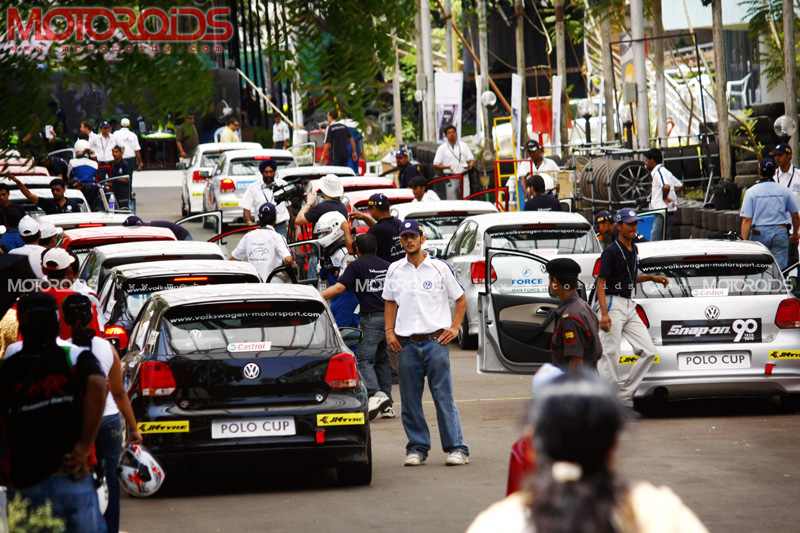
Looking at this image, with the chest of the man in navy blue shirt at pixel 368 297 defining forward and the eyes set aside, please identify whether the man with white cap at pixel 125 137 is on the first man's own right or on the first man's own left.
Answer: on the first man's own left

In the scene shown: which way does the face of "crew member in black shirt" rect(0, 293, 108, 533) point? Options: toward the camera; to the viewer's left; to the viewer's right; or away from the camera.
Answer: away from the camera

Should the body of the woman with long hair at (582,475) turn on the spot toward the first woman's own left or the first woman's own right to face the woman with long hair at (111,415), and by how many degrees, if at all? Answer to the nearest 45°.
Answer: approximately 45° to the first woman's own left

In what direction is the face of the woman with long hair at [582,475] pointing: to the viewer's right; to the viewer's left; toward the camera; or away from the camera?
away from the camera

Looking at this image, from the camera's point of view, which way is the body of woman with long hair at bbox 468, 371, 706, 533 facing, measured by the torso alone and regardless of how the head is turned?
away from the camera

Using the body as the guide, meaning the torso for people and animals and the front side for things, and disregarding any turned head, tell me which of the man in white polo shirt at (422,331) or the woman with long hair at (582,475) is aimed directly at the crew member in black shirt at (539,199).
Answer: the woman with long hair

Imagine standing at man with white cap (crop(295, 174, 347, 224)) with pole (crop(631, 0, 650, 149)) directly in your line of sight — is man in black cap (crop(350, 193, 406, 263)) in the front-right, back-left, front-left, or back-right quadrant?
back-right

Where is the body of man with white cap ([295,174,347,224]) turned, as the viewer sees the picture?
away from the camera

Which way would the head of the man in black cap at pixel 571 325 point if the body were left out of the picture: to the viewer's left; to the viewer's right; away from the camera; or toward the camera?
to the viewer's left

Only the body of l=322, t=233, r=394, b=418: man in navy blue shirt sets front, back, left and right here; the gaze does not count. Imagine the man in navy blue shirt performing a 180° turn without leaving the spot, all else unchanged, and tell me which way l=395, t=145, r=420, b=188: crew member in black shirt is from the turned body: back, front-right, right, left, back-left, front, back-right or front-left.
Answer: back-left

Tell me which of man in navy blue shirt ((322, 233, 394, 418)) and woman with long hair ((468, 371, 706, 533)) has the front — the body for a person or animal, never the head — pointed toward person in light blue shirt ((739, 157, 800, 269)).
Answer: the woman with long hair

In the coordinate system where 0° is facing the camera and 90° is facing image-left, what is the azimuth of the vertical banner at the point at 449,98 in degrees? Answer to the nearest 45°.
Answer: approximately 0°

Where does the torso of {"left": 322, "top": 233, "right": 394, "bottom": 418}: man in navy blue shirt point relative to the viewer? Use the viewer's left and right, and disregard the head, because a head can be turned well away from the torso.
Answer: facing away from the viewer and to the left of the viewer

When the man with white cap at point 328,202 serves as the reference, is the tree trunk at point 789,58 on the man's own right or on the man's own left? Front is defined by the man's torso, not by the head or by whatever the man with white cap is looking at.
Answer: on the man's own right
